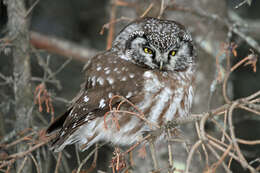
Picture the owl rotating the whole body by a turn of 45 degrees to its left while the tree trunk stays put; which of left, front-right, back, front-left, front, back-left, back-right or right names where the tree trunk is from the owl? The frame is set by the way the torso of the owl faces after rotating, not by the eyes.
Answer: back

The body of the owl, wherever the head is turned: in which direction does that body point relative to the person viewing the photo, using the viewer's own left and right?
facing the viewer and to the right of the viewer
